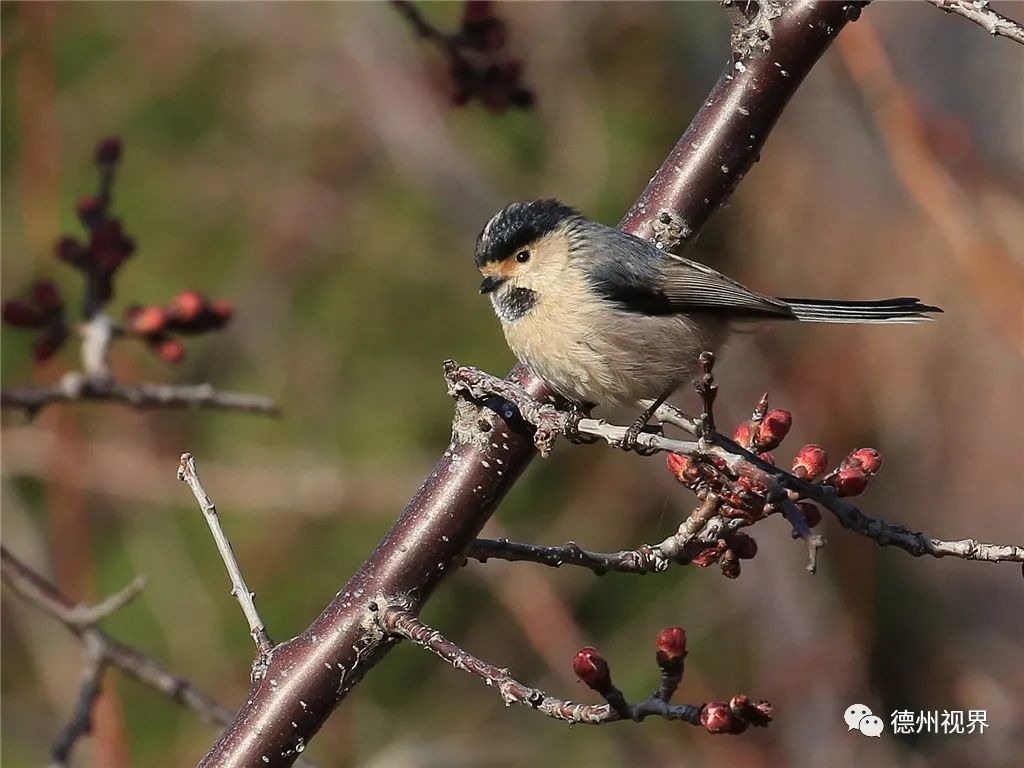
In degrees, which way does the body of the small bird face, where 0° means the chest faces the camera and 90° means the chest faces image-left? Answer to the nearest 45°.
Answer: approximately 90°
